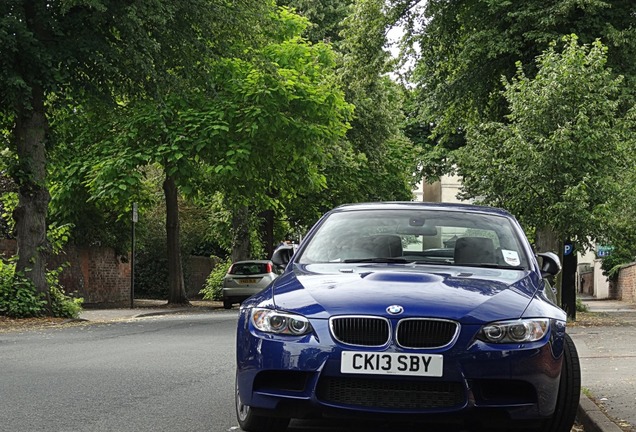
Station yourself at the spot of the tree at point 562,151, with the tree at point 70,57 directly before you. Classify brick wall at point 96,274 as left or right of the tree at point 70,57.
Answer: right

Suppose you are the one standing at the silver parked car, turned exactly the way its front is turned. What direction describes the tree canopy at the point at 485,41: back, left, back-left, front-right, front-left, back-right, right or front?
front-right

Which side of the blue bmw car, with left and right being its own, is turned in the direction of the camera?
front

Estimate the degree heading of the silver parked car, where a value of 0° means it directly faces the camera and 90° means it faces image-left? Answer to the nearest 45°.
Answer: approximately 180°

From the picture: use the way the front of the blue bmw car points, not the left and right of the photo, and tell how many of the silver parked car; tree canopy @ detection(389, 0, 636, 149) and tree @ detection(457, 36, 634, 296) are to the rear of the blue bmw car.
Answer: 3

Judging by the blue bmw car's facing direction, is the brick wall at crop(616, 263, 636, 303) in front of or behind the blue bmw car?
behind

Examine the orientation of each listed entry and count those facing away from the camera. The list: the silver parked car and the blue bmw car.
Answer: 1

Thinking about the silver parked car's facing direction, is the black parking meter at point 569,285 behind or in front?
behind

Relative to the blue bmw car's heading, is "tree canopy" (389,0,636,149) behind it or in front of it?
behind

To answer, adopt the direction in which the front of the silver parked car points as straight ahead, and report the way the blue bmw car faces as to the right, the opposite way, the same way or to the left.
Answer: the opposite way
